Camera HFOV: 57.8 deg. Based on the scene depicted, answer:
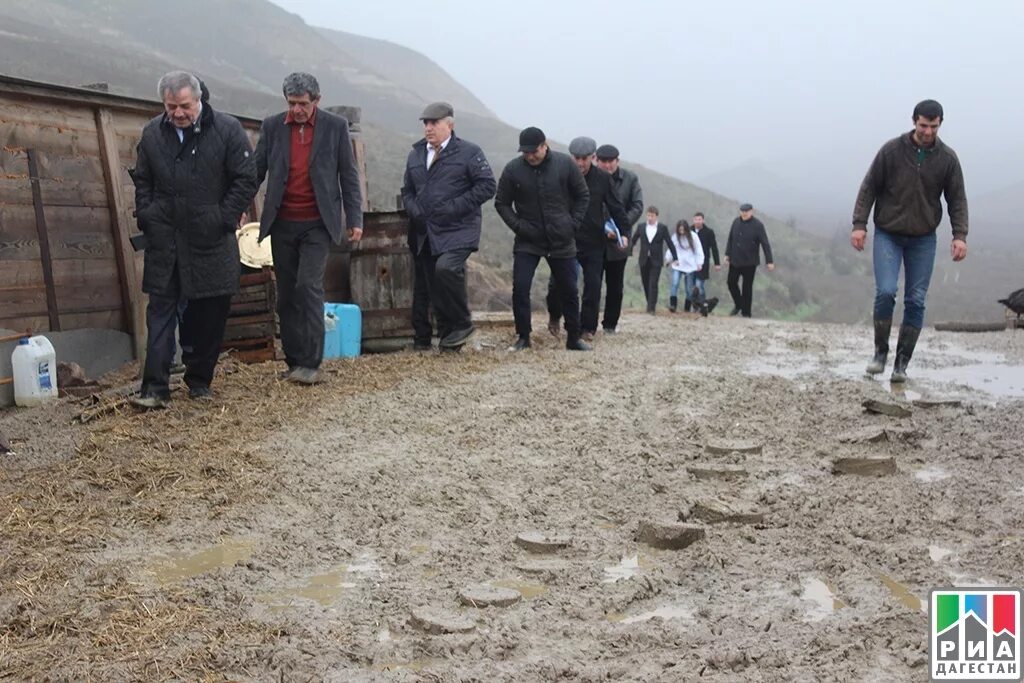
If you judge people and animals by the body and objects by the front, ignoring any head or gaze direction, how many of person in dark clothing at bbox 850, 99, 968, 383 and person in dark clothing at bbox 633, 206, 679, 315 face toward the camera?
2

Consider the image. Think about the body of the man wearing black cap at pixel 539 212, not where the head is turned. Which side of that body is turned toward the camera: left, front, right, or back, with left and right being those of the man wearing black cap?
front

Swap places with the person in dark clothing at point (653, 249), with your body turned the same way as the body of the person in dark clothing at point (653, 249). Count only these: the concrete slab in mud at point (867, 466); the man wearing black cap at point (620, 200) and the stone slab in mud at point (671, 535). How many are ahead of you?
3

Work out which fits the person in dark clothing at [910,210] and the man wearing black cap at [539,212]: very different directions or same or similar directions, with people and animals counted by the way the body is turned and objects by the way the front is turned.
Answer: same or similar directions

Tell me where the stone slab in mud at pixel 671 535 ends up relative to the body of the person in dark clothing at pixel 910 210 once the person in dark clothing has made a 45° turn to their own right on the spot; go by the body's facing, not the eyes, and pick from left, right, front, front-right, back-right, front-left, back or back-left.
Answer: front-left

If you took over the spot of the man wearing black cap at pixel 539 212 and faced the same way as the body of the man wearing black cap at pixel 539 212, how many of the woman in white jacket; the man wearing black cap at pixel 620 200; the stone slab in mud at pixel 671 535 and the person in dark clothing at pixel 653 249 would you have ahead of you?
1

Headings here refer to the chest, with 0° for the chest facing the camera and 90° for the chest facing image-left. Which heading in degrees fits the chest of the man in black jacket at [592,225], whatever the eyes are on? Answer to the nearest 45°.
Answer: approximately 45°

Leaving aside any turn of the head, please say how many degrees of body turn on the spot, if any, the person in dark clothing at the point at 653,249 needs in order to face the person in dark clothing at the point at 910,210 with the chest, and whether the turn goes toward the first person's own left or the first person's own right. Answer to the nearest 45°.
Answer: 0° — they already face them

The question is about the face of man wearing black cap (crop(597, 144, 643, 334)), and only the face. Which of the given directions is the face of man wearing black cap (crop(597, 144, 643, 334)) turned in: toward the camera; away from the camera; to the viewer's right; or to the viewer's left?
toward the camera

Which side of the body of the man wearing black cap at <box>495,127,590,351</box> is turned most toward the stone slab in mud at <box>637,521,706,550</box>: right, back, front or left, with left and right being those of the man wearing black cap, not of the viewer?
front

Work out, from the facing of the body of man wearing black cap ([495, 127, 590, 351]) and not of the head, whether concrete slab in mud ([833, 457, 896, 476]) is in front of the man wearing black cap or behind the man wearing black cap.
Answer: in front

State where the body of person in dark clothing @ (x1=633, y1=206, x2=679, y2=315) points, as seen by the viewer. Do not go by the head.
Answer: toward the camera

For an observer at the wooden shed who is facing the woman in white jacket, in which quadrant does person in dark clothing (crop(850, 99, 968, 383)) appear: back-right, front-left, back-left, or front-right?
front-right

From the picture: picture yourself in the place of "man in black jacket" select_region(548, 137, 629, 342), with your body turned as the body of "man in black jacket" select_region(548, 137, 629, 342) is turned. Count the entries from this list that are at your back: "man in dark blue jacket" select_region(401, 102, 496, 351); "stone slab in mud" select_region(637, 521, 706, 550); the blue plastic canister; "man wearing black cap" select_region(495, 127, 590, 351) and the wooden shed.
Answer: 0

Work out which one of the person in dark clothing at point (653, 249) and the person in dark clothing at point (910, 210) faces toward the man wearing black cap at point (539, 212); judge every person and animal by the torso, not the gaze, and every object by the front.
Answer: the person in dark clothing at point (653, 249)

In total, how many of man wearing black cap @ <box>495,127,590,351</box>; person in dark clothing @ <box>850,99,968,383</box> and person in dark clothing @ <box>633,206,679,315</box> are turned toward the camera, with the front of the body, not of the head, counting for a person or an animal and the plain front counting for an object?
3

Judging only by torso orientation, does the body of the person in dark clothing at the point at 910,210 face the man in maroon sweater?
no

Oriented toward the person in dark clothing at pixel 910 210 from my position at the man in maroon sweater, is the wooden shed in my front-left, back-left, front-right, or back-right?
back-left

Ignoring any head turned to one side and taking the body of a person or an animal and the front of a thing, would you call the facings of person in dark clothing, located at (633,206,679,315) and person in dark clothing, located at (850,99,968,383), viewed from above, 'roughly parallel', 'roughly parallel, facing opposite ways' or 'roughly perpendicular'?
roughly parallel

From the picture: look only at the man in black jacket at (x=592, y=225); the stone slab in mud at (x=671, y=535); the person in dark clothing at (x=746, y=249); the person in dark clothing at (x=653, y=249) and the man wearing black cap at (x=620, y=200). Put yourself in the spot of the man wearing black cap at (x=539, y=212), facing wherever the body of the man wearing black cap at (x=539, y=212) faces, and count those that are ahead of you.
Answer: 1
